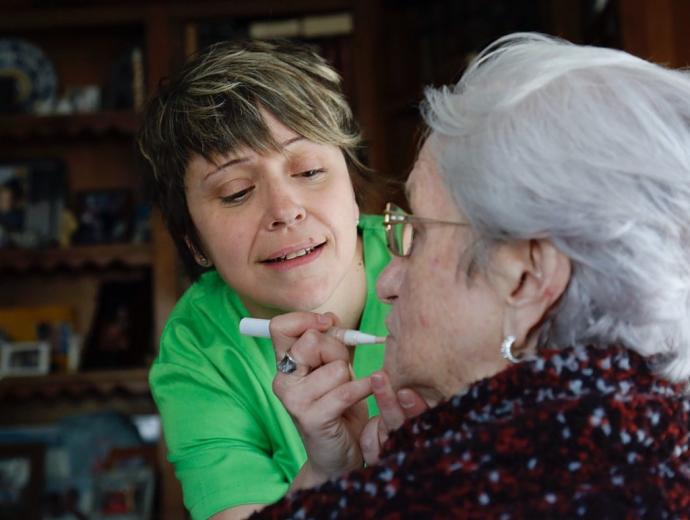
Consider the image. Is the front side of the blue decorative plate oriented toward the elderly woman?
yes

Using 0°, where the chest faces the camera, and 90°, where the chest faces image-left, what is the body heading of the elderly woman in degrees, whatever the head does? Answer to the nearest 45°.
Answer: approximately 135°

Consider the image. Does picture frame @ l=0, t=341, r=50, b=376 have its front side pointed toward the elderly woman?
yes

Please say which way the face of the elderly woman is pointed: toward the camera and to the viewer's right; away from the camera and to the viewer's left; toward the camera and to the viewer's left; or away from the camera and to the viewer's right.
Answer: away from the camera and to the viewer's left
